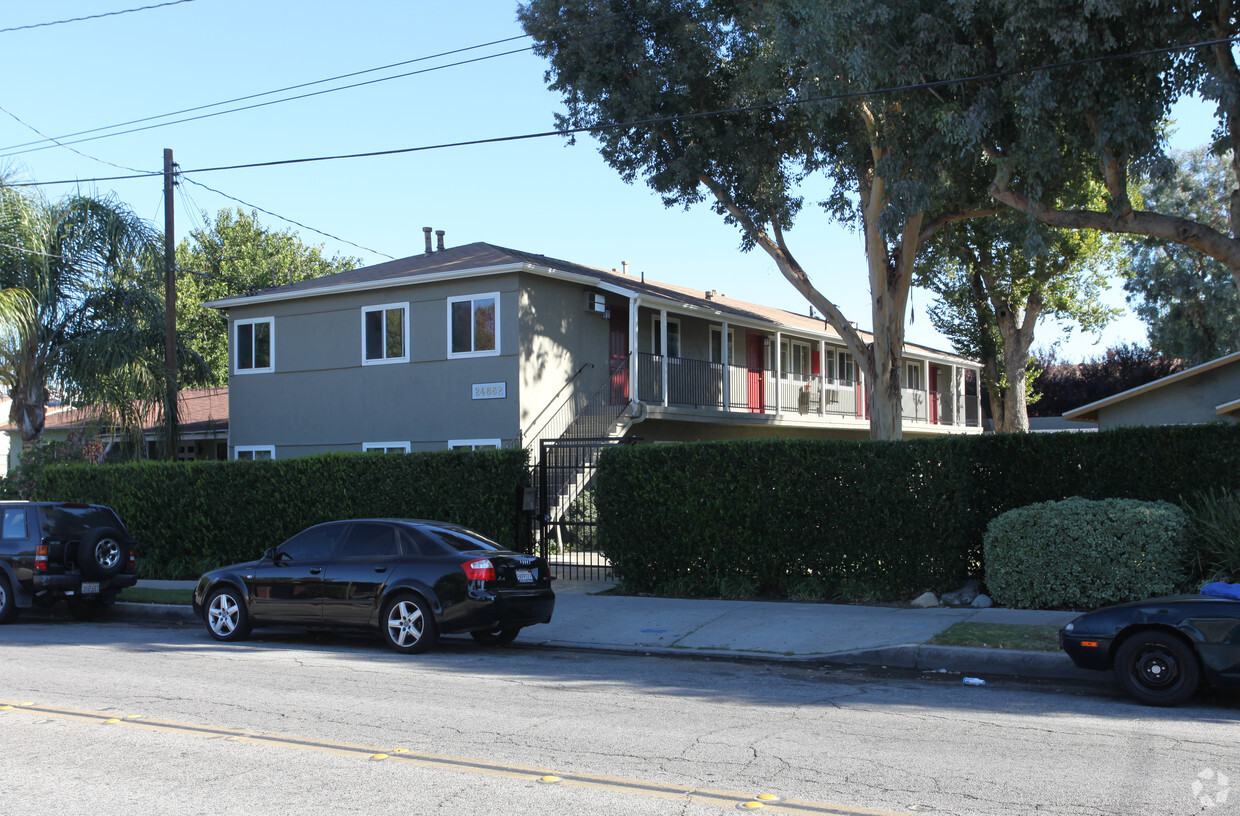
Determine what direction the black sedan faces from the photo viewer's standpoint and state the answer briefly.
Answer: facing away from the viewer and to the left of the viewer

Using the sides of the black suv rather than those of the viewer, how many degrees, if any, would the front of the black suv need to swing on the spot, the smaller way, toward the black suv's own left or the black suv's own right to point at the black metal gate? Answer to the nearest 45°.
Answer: approximately 135° to the black suv's own right

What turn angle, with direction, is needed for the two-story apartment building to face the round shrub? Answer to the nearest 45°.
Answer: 0° — it already faces it

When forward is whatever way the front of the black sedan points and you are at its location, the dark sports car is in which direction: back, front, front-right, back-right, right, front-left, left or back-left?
back

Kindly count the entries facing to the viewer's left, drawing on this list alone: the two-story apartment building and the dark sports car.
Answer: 1

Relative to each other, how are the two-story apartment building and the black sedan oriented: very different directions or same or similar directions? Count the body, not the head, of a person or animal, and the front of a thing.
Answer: very different directions

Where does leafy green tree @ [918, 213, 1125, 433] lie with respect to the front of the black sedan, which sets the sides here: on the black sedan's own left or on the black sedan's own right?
on the black sedan's own right

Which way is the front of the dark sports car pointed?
to the viewer's left

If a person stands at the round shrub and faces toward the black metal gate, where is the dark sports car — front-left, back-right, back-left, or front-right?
back-left

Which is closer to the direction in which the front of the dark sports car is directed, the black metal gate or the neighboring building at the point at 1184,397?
the black metal gate

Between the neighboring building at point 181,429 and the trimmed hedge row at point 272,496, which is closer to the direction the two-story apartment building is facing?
the trimmed hedge row
